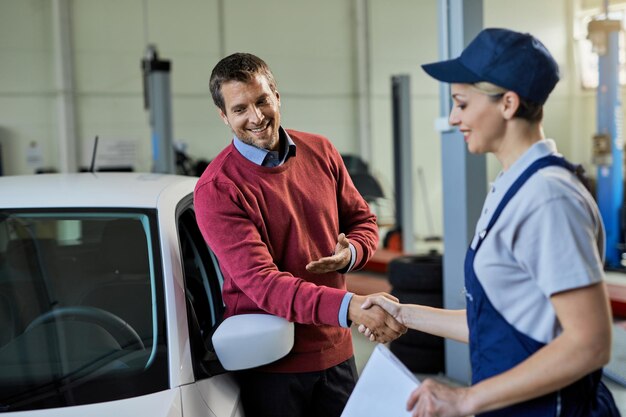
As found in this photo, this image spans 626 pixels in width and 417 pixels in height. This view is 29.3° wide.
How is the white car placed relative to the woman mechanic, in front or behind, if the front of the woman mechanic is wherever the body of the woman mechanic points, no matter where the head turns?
in front

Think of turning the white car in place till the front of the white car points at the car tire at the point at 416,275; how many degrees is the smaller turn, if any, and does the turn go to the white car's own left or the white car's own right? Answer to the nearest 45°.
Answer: approximately 135° to the white car's own left

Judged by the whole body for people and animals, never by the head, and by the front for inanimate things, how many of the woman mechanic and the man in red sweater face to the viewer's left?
1

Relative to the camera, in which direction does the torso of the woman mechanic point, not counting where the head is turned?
to the viewer's left

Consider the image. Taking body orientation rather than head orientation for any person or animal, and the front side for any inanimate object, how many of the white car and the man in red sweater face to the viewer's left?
0

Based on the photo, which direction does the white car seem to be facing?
toward the camera

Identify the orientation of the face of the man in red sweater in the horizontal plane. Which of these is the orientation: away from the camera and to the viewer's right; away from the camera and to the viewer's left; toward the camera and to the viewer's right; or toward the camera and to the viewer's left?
toward the camera and to the viewer's right

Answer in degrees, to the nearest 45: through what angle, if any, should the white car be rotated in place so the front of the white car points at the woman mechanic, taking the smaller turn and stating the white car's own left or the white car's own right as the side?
approximately 45° to the white car's own left

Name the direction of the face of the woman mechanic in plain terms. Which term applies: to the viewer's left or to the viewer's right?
to the viewer's left

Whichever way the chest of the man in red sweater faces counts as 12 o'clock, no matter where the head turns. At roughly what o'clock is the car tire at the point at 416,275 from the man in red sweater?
The car tire is roughly at 8 o'clock from the man in red sweater.
